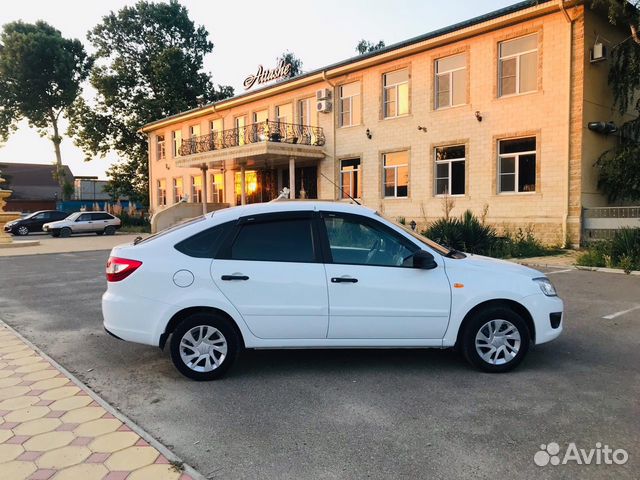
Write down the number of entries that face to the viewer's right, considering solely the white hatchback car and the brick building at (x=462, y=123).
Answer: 1

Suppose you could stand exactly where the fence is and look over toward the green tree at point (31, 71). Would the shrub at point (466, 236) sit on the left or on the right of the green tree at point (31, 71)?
left

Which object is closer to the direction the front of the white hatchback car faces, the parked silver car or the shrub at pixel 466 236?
the shrub

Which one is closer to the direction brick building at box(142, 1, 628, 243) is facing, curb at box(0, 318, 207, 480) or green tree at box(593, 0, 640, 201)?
the curb

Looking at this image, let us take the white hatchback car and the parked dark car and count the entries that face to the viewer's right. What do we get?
1

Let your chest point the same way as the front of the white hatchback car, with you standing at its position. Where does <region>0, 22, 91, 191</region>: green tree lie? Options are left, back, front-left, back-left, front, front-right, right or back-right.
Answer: back-left

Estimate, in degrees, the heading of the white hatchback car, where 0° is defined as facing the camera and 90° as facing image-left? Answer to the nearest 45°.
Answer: approximately 270°

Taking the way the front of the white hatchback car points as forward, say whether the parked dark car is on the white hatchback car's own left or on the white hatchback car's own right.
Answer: on the white hatchback car's own left

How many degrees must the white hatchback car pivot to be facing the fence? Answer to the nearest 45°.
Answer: approximately 45° to its left

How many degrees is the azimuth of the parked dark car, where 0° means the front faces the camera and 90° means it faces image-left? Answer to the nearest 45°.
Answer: approximately 45°

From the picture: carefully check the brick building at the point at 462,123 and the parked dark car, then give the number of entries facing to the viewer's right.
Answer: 0
